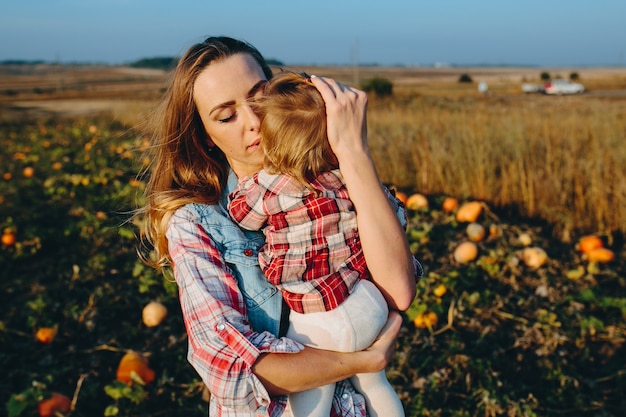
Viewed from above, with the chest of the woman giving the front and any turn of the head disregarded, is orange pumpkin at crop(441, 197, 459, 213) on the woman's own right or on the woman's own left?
on the woman's own left

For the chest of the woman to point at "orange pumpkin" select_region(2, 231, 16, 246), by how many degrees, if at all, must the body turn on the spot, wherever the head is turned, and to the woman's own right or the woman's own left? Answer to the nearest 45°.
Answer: approximately 180°

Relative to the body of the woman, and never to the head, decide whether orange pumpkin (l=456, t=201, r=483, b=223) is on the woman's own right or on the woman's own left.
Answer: on the woman's own left

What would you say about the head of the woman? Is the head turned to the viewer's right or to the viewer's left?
to the viewer's right

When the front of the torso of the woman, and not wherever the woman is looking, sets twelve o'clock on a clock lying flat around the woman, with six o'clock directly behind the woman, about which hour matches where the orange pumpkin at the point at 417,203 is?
The orange pumpkin is roughly at 8 o'clock from the woman.

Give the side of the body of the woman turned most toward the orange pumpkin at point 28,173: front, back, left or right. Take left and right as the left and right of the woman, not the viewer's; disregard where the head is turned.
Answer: back

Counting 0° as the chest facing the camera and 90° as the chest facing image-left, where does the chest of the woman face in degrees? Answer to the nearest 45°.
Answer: approximately 315°
